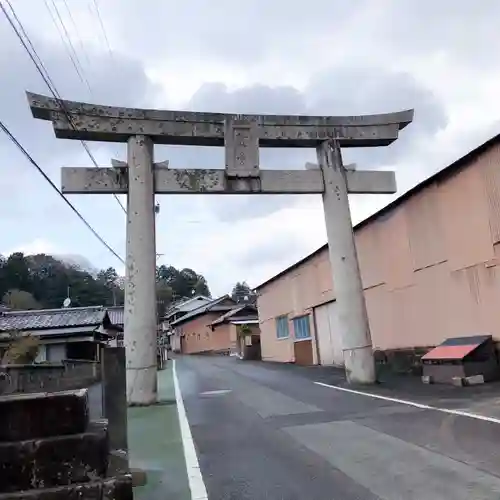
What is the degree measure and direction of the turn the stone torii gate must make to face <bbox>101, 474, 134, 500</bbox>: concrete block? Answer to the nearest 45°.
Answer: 0° — it already faces it

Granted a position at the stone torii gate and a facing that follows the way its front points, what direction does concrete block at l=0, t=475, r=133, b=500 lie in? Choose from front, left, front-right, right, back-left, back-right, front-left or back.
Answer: front

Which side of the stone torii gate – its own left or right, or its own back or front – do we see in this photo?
front

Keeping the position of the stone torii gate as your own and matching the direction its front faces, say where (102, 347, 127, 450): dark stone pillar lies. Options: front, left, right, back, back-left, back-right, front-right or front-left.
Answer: front

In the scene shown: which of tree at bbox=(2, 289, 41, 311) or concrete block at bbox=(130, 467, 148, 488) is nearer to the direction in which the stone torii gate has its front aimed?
the concrete block

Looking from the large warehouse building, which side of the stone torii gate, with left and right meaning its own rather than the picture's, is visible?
left

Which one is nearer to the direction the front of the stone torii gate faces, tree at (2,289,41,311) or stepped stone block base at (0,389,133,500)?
the stepped stone block base

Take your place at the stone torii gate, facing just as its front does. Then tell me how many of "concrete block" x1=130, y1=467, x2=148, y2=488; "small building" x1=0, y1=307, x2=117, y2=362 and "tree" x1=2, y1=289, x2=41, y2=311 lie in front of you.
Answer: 1

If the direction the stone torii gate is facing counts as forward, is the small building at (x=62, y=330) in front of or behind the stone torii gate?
behind

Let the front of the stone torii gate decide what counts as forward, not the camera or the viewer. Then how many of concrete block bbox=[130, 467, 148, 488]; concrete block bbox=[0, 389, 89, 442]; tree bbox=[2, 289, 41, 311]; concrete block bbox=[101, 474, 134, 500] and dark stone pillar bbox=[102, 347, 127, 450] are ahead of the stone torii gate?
4

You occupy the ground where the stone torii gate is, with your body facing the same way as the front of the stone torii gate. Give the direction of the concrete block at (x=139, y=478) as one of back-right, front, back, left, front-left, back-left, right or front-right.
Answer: front

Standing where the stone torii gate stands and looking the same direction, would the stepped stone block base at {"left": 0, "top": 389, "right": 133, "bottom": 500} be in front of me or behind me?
in front

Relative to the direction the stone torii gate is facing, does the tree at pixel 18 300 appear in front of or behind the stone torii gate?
behind

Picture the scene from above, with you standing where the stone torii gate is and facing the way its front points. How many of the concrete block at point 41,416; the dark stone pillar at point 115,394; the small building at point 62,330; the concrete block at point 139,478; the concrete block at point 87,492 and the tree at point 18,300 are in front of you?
4

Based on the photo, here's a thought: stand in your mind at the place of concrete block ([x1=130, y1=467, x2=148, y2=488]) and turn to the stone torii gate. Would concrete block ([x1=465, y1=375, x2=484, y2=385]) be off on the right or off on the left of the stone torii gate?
right

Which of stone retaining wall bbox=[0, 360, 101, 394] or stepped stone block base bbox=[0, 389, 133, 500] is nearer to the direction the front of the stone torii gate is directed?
the stepped stone block base

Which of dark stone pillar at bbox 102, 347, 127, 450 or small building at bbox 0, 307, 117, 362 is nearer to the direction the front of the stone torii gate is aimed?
the dark stone pillar
